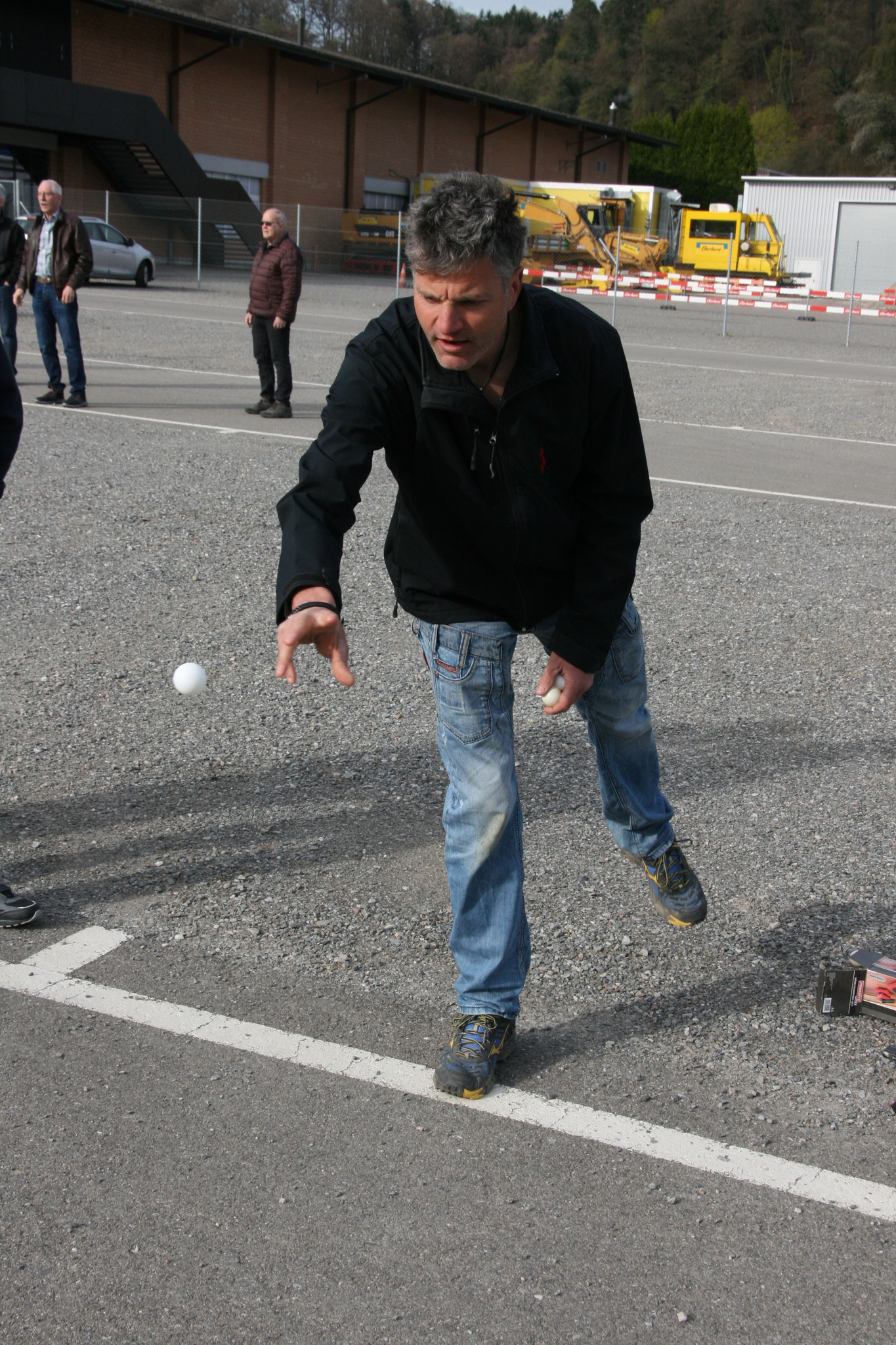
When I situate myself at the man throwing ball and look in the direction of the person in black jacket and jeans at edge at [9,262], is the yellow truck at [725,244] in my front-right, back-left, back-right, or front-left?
front-right

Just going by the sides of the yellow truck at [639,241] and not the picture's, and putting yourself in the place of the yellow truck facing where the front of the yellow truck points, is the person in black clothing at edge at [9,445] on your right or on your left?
on your right

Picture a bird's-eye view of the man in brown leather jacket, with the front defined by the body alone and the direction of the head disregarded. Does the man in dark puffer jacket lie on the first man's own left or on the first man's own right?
on the first man's own left
